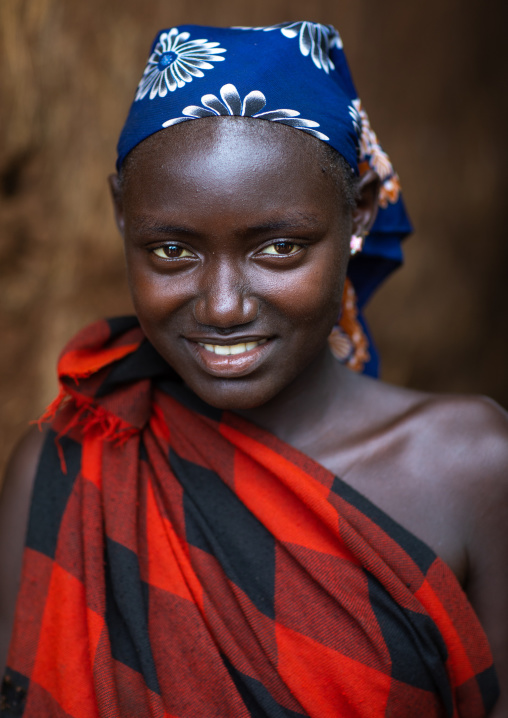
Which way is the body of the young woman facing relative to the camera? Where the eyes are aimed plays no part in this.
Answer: toward the camera
